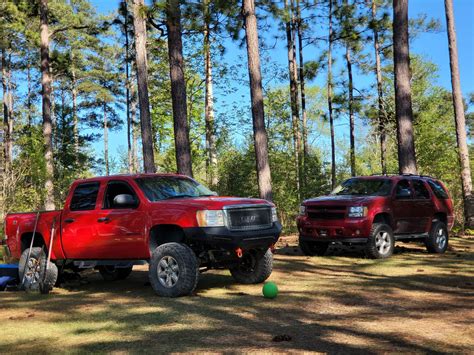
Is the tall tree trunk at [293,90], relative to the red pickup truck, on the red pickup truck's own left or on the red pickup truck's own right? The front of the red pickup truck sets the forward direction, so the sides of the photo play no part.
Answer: on the red pickup truck's own left

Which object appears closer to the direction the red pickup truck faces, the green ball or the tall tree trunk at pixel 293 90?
the green ball

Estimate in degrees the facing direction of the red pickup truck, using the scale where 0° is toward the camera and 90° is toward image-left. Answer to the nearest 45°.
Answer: approximately 315°

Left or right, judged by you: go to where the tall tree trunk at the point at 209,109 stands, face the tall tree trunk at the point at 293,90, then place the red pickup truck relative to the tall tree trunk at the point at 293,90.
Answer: right

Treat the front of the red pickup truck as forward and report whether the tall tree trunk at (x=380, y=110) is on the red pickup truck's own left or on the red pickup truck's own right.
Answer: on the red pickup truck's own left

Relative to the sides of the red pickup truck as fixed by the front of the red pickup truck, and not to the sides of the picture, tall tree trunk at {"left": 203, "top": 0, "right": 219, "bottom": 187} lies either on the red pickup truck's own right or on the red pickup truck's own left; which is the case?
on the red pickup truck's own left

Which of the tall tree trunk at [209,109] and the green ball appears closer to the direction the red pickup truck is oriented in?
the green ball

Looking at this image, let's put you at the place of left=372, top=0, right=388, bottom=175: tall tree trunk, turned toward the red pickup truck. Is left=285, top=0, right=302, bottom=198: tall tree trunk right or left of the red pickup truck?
right

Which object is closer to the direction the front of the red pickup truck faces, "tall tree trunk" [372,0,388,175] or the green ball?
the green ball
